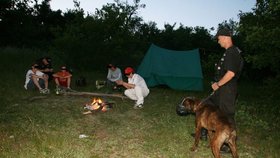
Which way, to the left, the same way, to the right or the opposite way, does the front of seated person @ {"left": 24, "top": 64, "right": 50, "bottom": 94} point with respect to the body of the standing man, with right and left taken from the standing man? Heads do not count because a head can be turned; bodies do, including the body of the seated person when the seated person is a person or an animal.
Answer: the opposite way

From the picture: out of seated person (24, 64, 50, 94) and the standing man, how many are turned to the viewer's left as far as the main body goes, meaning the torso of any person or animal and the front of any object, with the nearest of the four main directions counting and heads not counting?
1

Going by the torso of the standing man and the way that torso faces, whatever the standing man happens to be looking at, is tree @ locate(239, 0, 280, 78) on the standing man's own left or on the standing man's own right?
on the standing man's own right

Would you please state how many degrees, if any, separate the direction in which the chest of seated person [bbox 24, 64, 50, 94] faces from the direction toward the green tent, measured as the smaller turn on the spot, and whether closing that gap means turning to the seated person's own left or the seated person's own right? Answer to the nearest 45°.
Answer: approximately 45° to the seated person's own left

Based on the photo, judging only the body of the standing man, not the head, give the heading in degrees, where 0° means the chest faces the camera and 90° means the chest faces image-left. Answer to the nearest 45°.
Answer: approximately 90°

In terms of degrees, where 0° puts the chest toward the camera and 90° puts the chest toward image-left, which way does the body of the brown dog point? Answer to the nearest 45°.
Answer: approximately 135°

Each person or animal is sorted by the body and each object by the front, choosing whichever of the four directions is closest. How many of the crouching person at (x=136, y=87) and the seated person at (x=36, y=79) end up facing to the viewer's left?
1

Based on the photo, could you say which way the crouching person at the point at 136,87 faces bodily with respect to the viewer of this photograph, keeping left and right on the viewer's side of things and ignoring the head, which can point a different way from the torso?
facing to the left of the viewer

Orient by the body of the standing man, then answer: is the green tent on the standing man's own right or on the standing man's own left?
on the standing man's own right

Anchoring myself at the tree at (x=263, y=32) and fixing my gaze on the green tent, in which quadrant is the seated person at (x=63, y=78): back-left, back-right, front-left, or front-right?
front-left

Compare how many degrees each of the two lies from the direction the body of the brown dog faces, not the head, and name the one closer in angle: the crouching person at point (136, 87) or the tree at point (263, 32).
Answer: the crouching person

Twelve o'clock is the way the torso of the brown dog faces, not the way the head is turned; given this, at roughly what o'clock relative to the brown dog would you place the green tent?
The green tent is roughly at 1 o'clock from the brown dog.

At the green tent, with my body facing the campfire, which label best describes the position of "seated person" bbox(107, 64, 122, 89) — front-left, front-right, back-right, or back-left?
front-right

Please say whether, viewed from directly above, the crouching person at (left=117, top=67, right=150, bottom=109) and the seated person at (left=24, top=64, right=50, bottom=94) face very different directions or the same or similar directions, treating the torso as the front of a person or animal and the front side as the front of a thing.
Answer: very different directions

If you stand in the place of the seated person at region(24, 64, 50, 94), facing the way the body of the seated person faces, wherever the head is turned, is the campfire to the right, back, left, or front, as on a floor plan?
front

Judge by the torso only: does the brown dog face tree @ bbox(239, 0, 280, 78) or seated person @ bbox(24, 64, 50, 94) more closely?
the seated person

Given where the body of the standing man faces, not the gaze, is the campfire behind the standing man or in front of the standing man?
in front

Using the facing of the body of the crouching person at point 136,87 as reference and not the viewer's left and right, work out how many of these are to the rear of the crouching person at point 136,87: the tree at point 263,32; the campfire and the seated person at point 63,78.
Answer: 1

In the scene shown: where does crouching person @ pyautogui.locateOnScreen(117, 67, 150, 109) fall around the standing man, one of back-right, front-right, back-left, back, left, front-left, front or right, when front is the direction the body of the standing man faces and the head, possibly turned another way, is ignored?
front-right
